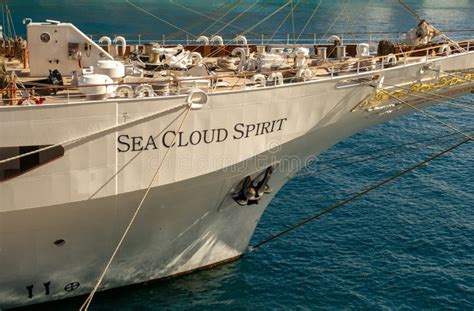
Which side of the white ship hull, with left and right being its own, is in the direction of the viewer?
right
